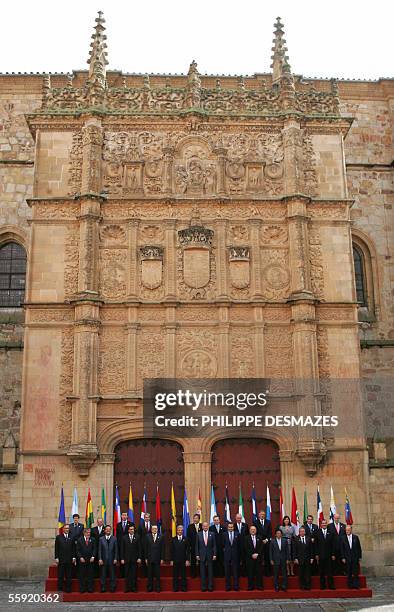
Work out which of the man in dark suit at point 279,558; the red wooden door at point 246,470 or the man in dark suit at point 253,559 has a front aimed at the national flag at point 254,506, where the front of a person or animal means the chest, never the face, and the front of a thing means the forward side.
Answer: the red wooden door

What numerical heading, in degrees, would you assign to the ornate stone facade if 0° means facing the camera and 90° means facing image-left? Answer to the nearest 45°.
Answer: approximately 0°

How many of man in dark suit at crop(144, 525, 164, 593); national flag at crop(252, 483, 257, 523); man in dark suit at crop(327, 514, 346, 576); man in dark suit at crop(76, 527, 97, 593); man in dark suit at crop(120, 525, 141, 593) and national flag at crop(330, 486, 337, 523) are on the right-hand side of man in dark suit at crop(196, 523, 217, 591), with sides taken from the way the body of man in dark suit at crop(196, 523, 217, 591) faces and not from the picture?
3

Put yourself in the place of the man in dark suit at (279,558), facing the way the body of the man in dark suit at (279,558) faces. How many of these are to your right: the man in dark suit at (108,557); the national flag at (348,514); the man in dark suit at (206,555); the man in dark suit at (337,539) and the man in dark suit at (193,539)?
3

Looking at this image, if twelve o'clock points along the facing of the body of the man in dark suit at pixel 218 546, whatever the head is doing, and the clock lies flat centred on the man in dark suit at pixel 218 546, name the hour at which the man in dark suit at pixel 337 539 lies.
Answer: the man in dark suit at pixel 337 539 is roughly at 9 o'clock from the man in dark suit at pixel 218 546.

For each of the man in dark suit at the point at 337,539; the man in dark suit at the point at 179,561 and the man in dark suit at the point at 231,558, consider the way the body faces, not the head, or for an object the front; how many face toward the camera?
3

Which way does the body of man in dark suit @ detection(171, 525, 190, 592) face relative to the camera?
toward the camera

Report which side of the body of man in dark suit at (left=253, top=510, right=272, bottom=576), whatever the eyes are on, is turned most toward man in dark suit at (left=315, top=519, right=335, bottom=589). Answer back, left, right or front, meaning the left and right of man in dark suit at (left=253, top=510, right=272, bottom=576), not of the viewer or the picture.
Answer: left

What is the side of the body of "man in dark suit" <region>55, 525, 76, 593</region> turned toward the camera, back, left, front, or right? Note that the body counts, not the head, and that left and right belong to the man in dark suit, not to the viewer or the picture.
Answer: front

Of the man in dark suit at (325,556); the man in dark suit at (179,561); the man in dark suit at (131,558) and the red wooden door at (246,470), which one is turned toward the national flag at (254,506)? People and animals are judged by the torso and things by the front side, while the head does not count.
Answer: the red wooden door

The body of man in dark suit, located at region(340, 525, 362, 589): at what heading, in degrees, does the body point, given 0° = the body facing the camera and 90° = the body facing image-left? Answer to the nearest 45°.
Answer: approximately 0°

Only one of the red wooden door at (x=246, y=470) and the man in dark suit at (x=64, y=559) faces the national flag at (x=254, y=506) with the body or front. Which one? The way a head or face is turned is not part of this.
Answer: the red wooden door

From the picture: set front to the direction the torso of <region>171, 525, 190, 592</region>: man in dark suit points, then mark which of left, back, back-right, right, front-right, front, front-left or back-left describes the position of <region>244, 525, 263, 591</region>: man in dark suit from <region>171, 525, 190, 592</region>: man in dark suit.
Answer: left

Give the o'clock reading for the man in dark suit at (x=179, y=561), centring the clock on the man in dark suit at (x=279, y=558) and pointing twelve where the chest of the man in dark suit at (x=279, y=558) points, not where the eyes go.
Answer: the man in dark suit at (x=179, y=561) is roughly at 3 o'clock from the man in dark suit at (x=279, y=558).
